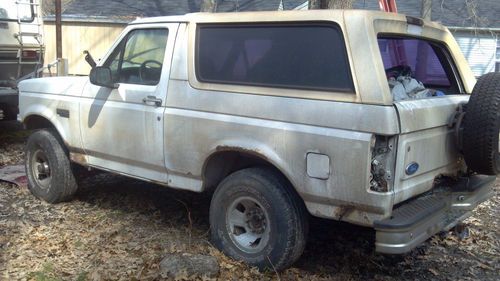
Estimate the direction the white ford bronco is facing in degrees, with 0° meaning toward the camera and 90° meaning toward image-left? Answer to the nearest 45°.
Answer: approximately 135°

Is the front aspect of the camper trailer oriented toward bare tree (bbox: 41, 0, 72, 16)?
yes

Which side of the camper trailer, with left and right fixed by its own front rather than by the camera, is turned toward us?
back

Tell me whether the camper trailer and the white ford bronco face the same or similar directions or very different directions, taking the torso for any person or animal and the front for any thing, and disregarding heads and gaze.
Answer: same or similar directions

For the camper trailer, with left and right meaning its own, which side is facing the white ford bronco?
back

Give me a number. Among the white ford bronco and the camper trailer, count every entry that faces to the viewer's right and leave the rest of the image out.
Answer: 0

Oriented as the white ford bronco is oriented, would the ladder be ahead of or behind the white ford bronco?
ahead

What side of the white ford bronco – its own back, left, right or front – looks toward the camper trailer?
front

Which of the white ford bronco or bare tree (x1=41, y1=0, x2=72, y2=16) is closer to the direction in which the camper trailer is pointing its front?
the bare tree
